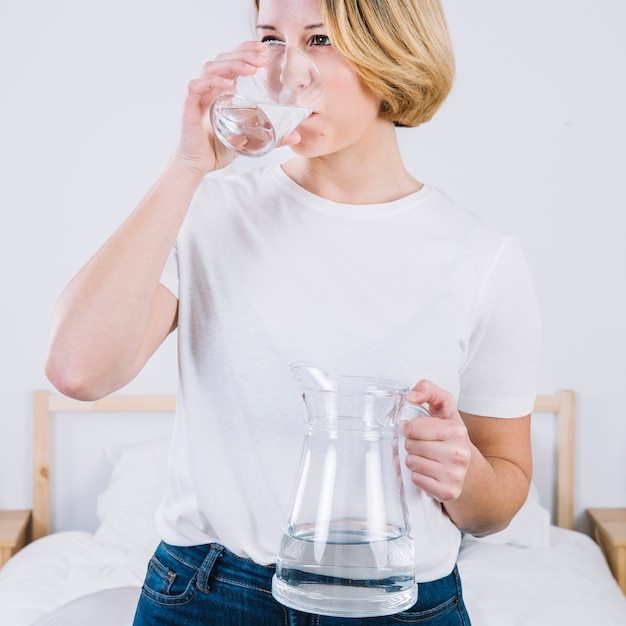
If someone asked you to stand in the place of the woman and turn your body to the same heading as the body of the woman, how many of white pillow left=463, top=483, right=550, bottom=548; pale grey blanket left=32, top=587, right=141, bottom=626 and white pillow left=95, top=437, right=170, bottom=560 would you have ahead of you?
0

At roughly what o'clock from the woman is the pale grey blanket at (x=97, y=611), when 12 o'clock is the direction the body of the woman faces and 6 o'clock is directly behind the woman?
The pale grey blanket is roughly at 5 o'clock from the woman.

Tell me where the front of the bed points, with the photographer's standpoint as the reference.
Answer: facing the viewer

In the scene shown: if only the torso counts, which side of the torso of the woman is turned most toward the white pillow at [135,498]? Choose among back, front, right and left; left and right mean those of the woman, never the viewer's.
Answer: back

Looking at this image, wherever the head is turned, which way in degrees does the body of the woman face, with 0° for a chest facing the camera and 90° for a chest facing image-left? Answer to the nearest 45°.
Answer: approximately 0°

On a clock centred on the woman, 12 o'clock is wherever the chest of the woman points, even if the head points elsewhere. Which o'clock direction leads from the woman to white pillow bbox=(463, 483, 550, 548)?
The white pillow is roughly at 7 o'clock from the woman.

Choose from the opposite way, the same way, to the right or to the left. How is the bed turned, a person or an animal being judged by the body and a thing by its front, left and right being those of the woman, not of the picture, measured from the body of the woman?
the same way

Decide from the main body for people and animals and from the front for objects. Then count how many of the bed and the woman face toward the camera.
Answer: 2
